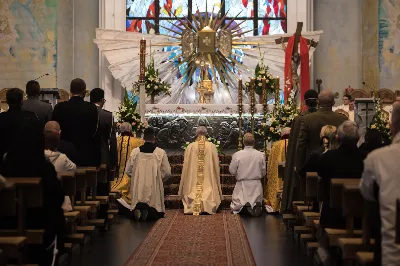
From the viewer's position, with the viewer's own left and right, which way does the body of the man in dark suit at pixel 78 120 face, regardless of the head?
facing away from the viewer

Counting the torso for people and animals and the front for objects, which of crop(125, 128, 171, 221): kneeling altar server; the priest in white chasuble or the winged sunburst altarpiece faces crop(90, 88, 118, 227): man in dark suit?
the winged sunburst altarpiece

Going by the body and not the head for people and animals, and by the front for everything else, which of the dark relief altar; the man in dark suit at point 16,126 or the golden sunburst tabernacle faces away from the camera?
the man in dark suit

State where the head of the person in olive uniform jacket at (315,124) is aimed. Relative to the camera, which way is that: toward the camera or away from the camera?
away from the camera

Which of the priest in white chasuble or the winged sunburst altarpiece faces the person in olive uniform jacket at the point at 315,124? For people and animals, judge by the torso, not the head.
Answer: the winged sunburst altarpiece

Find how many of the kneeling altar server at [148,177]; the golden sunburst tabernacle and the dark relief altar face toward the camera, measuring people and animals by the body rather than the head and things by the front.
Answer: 2

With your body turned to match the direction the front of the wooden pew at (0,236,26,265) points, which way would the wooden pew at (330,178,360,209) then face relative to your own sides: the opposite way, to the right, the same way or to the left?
the same way

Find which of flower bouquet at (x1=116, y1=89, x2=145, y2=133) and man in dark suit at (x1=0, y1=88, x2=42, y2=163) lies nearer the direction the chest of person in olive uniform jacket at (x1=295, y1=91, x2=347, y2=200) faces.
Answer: the flower bouquet

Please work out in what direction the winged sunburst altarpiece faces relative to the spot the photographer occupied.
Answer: facing the viewer

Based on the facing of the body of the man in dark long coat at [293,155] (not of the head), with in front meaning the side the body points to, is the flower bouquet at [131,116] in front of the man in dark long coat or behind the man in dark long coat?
in front

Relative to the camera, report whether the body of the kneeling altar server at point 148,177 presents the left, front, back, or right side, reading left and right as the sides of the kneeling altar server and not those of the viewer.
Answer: back

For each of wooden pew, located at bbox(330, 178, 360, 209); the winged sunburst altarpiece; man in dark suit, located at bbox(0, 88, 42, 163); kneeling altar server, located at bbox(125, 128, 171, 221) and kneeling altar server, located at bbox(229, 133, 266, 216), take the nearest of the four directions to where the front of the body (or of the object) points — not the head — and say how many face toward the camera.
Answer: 1

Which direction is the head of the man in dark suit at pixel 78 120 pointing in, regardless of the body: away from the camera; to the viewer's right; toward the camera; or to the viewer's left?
away from the camera

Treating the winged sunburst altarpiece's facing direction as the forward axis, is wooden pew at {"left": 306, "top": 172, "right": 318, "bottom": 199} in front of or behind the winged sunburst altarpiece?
in front

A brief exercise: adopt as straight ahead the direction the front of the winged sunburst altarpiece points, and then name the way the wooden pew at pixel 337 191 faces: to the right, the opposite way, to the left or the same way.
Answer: the opposite way

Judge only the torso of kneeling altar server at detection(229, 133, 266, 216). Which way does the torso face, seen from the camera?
away from the camera

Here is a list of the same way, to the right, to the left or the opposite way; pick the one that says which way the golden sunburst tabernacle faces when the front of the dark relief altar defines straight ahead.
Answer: the same way

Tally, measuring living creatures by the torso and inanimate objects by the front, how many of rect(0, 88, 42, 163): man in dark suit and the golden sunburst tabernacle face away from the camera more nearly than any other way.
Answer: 1

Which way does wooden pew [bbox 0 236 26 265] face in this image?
away from the camera
